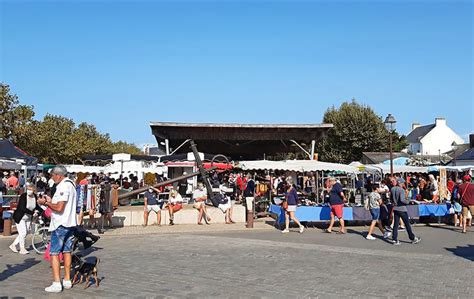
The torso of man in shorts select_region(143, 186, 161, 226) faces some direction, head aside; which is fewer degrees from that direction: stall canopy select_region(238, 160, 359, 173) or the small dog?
the small dog

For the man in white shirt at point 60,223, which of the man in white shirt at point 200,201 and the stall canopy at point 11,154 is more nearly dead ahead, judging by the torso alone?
the stall canopy

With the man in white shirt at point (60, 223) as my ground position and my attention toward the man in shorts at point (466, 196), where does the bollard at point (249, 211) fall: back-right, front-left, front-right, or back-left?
front-left

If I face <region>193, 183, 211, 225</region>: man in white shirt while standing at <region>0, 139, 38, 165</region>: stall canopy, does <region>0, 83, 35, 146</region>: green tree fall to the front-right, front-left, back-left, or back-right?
back-left

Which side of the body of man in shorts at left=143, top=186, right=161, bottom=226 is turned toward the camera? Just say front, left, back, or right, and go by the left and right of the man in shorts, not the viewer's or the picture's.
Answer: front

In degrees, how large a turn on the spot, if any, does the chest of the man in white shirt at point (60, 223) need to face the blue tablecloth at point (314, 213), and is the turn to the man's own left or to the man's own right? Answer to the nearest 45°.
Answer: approximately 135° to the man's own right

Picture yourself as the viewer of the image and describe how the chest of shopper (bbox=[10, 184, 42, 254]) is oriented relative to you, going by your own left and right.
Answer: facing the viewer and to the right of the viewer

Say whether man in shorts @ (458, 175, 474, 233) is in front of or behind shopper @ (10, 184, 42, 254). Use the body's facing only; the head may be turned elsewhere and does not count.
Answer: in front

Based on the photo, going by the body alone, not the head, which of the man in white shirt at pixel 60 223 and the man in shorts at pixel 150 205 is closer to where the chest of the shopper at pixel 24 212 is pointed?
the man in white shirt

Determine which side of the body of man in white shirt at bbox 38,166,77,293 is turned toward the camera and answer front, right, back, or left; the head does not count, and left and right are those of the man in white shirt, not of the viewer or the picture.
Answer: left

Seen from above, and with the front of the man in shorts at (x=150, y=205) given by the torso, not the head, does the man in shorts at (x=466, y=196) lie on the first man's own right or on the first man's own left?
on the first man's own left

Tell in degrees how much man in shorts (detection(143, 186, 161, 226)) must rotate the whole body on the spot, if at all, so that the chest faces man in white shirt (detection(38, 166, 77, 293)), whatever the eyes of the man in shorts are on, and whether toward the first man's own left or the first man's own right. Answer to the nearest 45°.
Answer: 0° — they already face them

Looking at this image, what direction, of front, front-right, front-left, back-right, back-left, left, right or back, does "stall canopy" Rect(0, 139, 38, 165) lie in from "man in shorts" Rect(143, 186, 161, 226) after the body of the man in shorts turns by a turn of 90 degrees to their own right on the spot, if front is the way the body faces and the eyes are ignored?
front-right

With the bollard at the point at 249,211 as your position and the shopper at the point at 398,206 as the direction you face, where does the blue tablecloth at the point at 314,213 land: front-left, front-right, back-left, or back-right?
front-left
